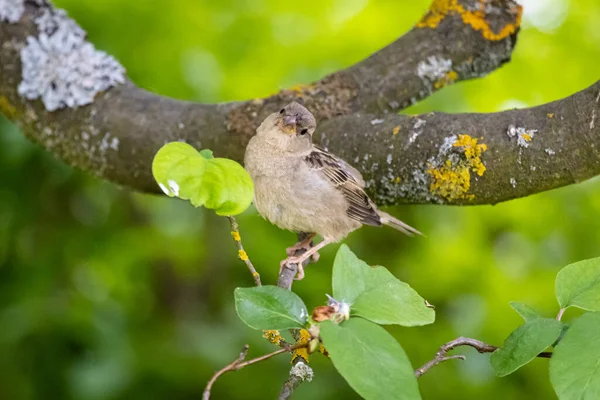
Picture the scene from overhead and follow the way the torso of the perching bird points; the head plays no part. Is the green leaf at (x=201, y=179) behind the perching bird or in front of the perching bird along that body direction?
in front

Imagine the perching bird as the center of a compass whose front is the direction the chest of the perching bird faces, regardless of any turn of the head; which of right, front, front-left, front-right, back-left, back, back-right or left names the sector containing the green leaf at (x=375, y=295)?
front-left

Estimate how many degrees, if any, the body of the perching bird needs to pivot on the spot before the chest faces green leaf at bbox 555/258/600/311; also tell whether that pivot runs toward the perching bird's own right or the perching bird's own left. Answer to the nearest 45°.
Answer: approximately 90° to the perching bird's own left

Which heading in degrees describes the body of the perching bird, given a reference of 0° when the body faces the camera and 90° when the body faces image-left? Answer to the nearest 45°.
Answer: approximately 45°

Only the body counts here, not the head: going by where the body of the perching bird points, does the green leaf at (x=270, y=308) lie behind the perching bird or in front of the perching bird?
in front
